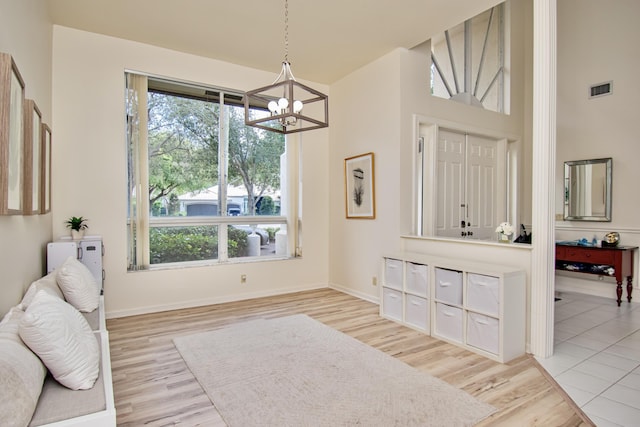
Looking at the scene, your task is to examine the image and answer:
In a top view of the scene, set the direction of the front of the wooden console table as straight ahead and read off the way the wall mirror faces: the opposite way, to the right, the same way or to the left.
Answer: the same way

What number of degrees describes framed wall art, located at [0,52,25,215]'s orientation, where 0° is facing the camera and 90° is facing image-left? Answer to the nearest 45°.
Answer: approximately 270°

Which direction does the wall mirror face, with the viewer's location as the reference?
facing the viewer and to the left of the viewer

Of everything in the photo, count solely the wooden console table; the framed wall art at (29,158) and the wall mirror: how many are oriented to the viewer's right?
1

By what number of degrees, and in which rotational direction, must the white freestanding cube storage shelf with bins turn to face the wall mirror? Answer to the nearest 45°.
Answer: approximately 180°

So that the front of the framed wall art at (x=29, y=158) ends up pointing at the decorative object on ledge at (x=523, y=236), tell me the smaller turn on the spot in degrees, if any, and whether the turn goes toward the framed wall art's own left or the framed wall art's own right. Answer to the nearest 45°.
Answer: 0° — it already faces it

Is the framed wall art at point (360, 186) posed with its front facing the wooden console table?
no

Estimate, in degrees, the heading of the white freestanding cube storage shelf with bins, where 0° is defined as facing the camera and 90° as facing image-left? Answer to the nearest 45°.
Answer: approximately 45°

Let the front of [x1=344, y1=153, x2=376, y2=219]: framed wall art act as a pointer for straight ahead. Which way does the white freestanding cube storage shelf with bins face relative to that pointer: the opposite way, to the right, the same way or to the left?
the same way

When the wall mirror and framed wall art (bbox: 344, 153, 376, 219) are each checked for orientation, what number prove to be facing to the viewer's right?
0
